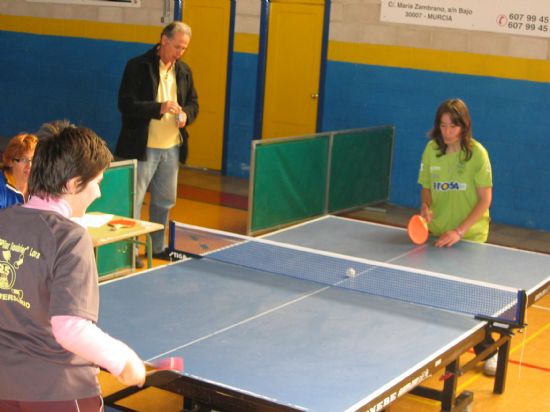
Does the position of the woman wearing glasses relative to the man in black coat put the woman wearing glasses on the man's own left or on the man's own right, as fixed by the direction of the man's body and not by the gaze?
on the man's own right

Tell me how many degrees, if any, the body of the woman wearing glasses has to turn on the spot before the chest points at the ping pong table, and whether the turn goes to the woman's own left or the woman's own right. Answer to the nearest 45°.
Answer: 0° — they already face it

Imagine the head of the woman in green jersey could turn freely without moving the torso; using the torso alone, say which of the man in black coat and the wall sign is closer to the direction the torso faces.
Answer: the man in black coat

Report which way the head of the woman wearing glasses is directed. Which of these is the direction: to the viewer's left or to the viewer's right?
to the viewer's right

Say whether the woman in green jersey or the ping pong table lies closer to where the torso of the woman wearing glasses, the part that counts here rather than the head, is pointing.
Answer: the ping pong table

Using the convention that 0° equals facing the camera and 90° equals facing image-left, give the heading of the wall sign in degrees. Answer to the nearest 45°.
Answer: approximately 0°

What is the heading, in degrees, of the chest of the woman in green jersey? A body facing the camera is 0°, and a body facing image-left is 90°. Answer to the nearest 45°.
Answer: approximately 45°

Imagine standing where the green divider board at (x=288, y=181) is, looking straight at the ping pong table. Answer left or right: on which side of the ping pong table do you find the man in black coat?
right
